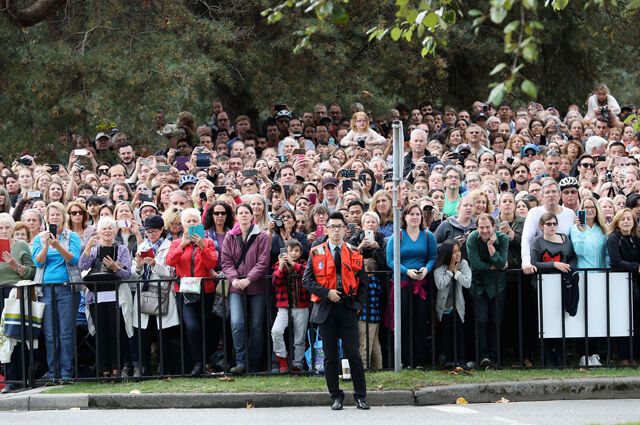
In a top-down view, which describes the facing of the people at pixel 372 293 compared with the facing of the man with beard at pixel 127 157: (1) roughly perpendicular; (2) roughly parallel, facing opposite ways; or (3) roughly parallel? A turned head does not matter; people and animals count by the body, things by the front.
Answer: roughly parallel

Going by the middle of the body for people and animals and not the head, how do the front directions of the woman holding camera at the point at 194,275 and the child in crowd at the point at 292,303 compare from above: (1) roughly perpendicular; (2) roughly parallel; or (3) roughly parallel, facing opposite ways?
roughly parallel

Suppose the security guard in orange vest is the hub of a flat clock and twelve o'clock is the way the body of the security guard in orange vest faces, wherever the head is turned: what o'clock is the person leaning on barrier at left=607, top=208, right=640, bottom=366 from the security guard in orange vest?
The person leaning on barrier is roughly at 8 o'clock from the security guard in orange vest.

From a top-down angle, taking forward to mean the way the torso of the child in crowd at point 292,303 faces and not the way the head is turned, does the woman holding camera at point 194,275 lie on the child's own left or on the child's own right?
on the child's own right

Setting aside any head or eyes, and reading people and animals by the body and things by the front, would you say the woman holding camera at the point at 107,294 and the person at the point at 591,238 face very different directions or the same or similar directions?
same or similar directions

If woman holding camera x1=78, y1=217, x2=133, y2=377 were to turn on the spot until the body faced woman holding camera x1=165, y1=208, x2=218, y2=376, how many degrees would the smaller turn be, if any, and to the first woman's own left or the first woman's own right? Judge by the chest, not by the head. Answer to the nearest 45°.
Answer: approximately 90° to the first woman's own left

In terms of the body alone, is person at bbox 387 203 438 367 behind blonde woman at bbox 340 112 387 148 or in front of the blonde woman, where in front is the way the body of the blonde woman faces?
in front

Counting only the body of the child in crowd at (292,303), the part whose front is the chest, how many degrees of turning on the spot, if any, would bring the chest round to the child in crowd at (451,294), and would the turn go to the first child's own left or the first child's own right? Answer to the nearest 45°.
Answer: approximately 90° to the first child's own left

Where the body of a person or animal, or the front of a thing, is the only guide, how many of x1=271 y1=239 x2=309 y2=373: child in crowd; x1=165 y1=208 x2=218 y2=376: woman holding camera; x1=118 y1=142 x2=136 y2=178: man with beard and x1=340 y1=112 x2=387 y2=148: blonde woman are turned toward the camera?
4

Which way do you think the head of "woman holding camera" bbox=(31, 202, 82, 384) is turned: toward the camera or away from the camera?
toward the camera

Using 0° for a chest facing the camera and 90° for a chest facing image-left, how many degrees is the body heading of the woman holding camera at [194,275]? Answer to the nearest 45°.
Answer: approximately 0°

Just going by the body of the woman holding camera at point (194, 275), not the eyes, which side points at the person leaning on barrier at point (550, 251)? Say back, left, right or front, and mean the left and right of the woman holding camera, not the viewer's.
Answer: left

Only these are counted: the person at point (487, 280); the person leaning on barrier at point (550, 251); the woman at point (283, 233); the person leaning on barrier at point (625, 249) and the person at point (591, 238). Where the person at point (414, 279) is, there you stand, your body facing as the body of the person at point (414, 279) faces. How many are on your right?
1

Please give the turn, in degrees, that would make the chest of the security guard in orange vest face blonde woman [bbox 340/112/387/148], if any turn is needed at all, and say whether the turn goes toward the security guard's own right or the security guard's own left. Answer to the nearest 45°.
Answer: approximately 180°

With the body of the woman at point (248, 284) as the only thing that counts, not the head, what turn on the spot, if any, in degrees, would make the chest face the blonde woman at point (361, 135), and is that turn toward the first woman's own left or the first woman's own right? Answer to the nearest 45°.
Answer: approximately 180°

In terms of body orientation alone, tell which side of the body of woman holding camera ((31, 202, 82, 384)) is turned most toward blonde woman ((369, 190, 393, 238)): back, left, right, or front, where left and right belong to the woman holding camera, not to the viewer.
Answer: left

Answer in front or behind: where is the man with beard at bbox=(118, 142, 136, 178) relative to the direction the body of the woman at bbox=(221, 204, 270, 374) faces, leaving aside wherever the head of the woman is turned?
behind

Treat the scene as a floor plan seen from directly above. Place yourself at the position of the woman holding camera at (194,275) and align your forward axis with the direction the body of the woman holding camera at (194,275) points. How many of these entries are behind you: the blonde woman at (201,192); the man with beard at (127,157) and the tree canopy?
3

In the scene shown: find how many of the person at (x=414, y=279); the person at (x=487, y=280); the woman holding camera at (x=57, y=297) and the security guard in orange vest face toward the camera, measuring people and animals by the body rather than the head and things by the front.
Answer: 4

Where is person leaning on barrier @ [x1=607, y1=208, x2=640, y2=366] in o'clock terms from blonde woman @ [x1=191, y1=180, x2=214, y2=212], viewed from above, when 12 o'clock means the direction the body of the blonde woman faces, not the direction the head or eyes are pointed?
The person leaning on barrier is roughly at 10 o'clock from the blonde woman.
